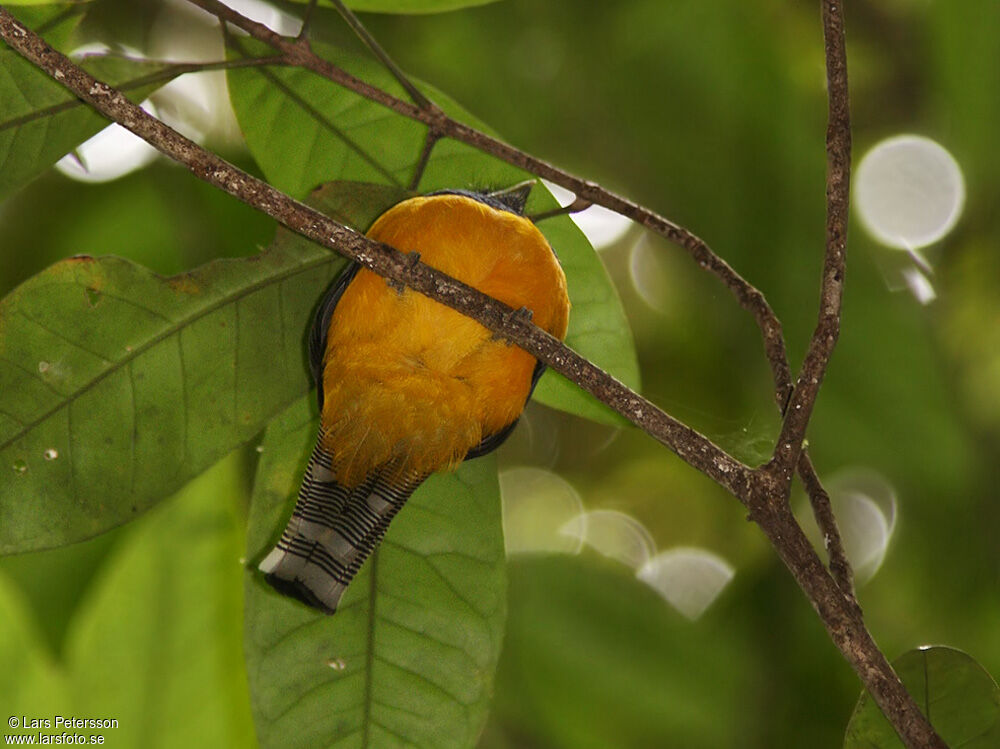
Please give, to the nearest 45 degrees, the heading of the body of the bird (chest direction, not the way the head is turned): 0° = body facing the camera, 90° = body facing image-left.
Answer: approximately 315°
